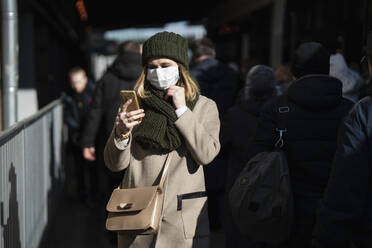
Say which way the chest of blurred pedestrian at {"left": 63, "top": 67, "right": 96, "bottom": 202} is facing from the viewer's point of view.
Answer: toward the camera

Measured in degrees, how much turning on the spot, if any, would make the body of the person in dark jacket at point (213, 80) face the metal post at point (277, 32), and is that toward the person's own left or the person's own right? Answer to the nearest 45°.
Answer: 0° — they already face it

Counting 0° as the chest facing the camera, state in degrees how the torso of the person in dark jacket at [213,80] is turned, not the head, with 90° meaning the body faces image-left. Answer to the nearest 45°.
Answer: approximately 180°

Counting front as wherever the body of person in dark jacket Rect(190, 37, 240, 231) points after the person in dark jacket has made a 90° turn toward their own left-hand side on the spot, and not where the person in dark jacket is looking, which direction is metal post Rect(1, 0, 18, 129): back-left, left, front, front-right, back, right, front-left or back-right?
front

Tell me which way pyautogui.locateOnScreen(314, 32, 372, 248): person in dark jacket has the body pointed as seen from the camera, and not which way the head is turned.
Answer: away from the camera

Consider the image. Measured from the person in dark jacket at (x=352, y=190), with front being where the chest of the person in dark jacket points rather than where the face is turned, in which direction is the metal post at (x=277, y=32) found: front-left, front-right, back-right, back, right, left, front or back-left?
front

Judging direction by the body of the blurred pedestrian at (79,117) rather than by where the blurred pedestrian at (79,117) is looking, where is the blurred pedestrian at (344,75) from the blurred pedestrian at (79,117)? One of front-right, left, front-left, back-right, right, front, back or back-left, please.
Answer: front-left

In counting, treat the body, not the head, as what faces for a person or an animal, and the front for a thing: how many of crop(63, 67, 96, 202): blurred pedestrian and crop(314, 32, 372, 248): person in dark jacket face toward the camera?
1

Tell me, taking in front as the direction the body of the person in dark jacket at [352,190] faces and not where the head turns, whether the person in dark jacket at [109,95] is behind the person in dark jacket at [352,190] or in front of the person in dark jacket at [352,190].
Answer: in front

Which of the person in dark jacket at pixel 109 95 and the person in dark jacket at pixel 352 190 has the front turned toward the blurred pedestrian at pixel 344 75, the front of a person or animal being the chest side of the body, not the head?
the person in dark jacket at pixel 352 190

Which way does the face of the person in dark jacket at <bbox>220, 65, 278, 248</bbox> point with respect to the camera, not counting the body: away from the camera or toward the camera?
away from the camera

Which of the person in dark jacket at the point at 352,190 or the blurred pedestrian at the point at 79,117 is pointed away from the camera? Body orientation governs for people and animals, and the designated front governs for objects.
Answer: the person in dark jacket

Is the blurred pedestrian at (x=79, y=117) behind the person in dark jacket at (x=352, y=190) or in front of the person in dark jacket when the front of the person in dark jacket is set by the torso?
in front
